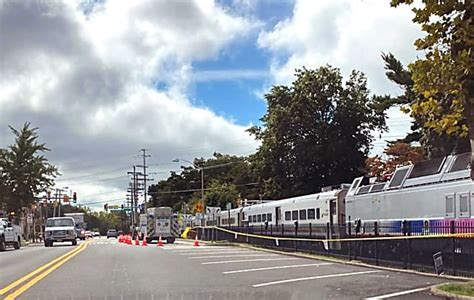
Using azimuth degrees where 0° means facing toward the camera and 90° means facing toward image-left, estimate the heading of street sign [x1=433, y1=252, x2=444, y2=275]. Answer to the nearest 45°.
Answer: approximately 45°

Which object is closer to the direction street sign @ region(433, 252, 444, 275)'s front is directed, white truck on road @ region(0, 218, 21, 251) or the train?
the white truck on road

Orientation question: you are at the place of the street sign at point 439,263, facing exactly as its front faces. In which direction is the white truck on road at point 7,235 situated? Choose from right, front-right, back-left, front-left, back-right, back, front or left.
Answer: right
